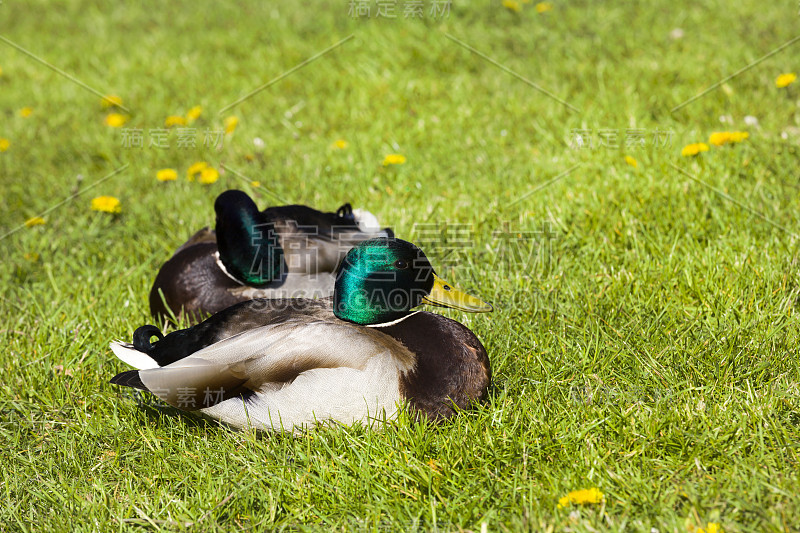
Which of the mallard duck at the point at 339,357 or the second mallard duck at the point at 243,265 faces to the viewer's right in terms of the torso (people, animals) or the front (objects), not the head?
the mallard duck

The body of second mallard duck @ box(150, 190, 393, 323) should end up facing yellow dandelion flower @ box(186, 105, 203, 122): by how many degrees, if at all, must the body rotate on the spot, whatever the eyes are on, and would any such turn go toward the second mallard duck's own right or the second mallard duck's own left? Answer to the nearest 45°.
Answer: approximately 90° to the second mallard duck's own right

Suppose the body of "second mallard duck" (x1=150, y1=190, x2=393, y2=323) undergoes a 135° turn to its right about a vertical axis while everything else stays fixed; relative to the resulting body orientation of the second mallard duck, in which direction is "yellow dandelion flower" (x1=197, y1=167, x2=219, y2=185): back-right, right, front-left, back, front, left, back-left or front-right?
front-left

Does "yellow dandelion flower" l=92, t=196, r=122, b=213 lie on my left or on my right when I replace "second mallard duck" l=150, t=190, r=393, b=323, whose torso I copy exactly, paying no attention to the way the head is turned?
on my right

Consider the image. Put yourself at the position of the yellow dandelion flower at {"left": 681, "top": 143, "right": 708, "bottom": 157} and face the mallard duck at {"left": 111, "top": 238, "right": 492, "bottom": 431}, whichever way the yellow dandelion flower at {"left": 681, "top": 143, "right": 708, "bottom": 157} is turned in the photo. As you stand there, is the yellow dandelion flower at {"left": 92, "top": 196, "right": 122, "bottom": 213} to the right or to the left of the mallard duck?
right

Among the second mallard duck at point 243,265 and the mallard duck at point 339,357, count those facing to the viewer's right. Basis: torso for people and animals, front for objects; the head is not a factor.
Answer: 1

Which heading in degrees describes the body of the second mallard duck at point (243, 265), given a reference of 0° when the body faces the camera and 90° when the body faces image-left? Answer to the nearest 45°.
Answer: approximately 90°

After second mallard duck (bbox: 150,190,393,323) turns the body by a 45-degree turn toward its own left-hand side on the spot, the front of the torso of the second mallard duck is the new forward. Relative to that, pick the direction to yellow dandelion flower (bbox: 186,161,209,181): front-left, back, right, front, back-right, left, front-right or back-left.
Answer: back-right

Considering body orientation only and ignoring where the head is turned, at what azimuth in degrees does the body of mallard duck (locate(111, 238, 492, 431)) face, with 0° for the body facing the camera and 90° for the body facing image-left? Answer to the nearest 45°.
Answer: approximately 270°

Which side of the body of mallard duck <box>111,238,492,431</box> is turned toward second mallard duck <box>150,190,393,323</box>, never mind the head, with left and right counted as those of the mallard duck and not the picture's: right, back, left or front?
left

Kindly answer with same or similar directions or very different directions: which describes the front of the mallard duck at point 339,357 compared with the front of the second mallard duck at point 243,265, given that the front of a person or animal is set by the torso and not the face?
very different directions
